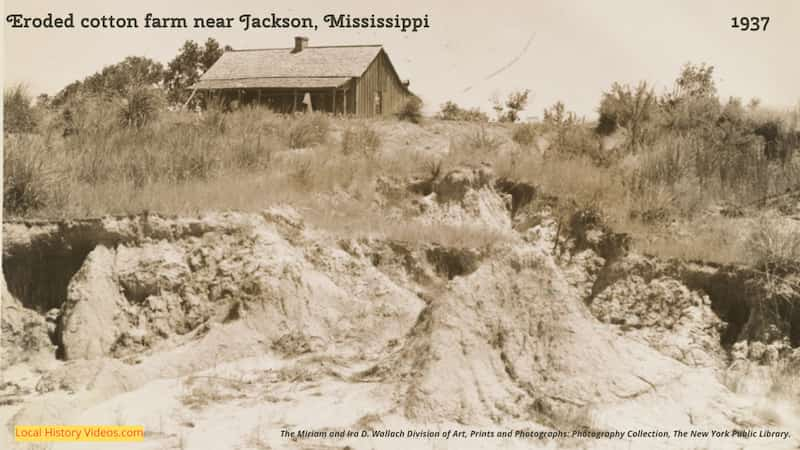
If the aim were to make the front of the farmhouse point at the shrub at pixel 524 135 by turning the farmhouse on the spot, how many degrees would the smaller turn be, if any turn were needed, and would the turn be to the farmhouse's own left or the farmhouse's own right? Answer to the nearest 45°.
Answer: approximately 90° to the farmhouse's own left

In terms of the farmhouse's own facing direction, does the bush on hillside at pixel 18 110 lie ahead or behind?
ahead

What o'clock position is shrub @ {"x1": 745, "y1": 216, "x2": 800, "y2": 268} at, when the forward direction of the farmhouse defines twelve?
The shrub is roughly at 10 o'clock from the farmhouse.

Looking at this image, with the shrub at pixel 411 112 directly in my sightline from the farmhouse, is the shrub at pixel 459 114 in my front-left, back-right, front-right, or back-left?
front-left

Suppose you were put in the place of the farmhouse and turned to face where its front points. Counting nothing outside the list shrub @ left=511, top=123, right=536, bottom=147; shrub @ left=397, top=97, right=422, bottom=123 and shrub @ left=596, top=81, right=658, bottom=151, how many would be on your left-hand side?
3

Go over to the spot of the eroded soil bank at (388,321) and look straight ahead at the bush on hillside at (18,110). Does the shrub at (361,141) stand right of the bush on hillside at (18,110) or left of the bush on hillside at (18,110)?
right

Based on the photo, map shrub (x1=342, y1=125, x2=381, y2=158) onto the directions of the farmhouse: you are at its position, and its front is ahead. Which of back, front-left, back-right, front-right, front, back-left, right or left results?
front-left

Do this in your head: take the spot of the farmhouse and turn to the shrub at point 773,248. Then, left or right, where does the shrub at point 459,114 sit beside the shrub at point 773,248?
left

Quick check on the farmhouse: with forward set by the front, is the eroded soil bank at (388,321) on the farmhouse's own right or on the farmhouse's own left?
on the farmhouse's own left

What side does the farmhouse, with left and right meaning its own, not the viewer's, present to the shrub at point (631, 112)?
left

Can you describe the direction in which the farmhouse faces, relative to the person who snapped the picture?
facing the viewer and to the left of the viewer

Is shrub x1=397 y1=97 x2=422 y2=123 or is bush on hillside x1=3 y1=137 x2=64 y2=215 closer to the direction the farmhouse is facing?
the bush on hillside

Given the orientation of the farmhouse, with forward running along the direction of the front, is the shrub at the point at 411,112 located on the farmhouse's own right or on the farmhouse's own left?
on the farmhouse's own left

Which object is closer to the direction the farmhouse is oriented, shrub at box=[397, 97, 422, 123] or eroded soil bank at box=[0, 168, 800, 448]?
the eroded soil bank

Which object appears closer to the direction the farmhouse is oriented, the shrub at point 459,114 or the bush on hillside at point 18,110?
the bush on hillside
